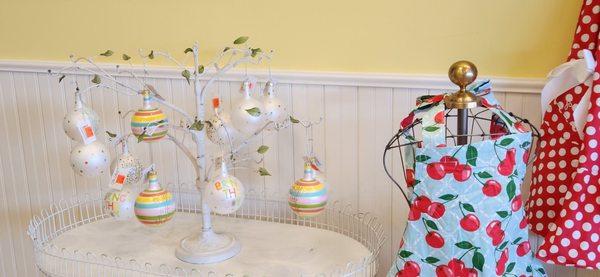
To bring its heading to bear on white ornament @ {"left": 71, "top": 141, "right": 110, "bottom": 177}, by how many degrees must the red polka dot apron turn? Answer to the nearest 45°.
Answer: approximately 90° to its right

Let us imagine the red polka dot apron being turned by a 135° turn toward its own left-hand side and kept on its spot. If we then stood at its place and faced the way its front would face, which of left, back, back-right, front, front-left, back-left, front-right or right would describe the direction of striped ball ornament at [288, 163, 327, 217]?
back-left

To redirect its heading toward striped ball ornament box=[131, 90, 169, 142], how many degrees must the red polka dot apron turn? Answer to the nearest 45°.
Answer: approximately 90° to its right

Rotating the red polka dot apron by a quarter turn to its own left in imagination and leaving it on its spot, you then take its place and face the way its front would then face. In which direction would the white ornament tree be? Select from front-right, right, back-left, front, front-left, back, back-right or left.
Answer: back

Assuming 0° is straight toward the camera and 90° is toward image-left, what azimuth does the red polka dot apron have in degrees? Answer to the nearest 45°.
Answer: approximately 0°

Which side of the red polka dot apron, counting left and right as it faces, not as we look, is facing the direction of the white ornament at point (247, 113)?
right

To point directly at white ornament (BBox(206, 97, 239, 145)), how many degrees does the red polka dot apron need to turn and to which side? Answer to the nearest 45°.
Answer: approximately 90° to its right

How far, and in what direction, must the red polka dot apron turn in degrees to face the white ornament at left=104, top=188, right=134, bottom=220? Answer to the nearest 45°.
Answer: approximately 90° to its right
